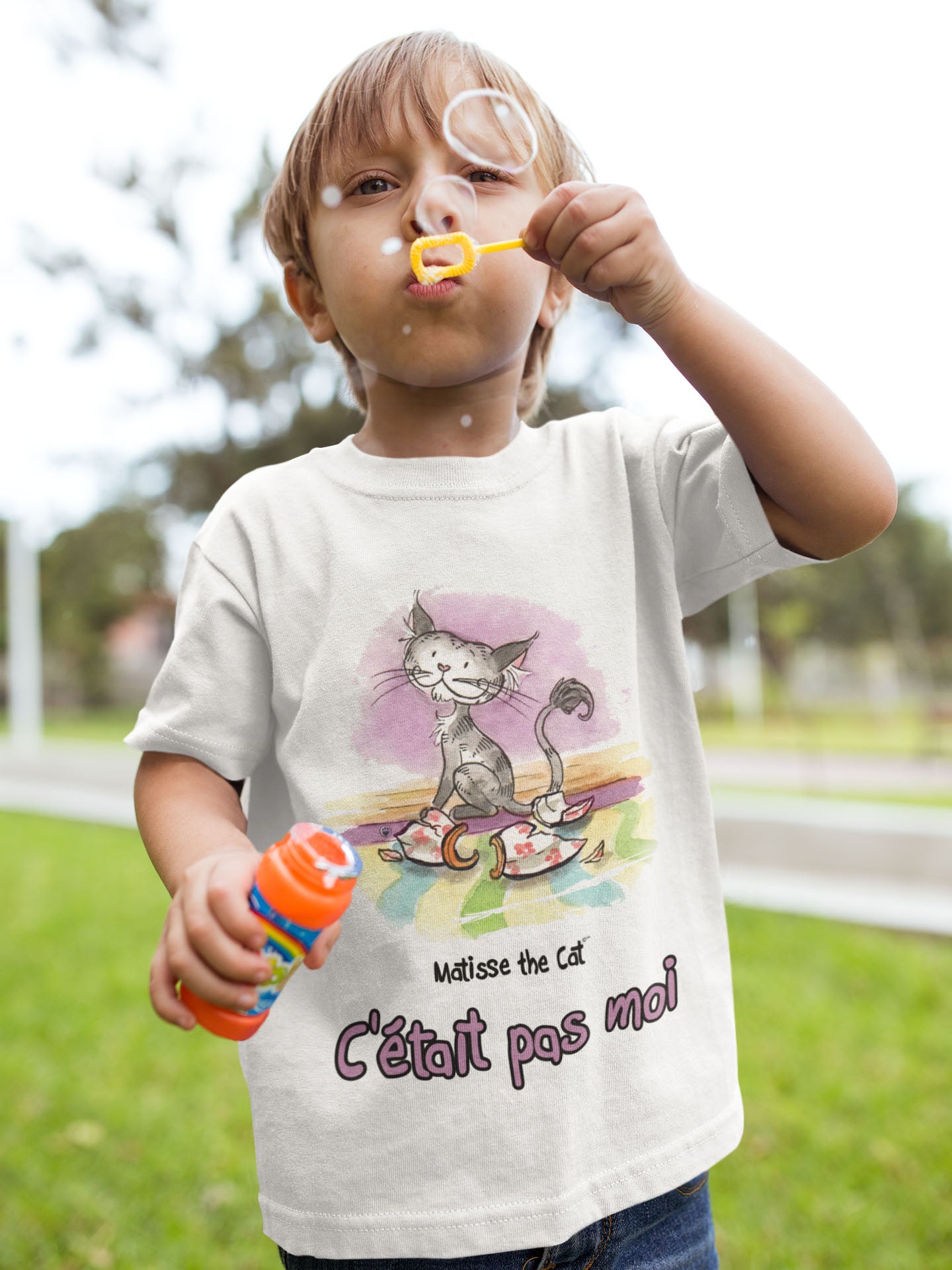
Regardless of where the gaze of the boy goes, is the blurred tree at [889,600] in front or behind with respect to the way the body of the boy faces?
behind

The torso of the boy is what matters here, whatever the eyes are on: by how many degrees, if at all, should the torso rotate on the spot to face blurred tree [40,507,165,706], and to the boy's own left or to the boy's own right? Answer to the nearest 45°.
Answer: approximately 135° to the boy's own right

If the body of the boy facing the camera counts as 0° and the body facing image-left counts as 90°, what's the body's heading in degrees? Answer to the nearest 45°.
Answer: approximately 0°

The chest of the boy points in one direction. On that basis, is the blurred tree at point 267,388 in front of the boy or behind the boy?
behind
